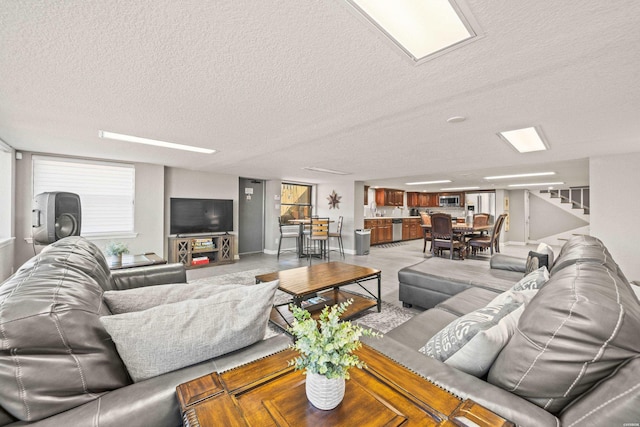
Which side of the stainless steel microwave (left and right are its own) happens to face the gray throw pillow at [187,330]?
front

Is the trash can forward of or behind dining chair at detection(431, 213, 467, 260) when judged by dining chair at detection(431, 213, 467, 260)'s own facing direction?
behind

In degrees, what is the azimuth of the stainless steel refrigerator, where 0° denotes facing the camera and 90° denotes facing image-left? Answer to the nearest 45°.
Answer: approximately 0°

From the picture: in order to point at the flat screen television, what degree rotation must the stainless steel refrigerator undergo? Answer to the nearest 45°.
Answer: approximately 45° to its right

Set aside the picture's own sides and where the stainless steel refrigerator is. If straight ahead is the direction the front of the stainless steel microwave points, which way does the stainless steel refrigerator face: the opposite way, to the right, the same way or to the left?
the same way

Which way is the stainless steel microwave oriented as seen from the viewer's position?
toward the camera

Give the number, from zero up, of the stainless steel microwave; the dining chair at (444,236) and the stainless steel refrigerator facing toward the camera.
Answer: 2

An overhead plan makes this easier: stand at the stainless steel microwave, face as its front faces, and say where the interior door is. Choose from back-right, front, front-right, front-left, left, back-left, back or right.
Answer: front-right

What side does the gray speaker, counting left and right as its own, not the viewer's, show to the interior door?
left

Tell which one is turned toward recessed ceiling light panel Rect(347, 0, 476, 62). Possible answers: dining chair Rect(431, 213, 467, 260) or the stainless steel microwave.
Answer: the stainless steel microwave

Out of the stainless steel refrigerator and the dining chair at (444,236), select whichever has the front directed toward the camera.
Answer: the stainless steel refrigerator

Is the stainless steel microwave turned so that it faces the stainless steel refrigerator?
no

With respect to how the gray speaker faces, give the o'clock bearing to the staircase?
The staircase is roughly at 11 o'clock from the gray speaker.

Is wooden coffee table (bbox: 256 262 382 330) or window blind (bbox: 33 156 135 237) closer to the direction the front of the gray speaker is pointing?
the wooden coffee table

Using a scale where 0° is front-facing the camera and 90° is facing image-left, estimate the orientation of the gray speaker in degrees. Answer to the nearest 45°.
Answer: approximately 315°

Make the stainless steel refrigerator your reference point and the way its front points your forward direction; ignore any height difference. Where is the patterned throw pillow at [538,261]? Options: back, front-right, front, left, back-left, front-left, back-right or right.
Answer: front

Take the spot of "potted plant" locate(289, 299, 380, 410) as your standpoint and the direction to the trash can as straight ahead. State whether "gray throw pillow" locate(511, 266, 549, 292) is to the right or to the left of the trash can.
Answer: right

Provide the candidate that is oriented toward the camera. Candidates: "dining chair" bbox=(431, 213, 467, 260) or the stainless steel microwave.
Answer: the stainless steel microwave

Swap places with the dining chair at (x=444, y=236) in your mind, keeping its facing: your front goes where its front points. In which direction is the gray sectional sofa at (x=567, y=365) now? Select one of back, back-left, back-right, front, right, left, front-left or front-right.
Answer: back-right
